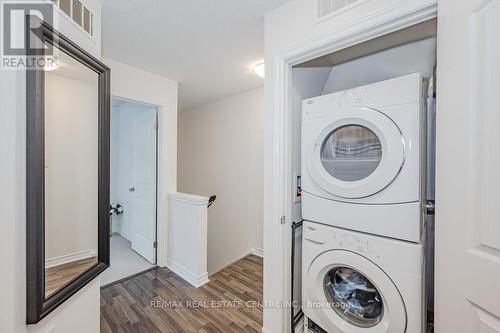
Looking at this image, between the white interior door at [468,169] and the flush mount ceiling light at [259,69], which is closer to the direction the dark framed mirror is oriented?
the white interior door

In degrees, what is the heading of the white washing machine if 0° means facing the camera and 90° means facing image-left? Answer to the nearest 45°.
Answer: approximately 45°

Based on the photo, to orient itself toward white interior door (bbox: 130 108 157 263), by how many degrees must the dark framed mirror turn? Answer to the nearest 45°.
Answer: approximately 90° to its left

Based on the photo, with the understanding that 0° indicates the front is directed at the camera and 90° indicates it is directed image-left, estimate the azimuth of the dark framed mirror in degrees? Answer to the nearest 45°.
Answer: approximately 315°

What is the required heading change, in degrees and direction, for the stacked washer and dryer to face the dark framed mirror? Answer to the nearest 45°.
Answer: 0° — it already faces it

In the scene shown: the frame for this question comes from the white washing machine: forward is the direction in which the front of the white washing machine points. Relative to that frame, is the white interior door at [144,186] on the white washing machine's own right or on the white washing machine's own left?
on the white washing machine's own right

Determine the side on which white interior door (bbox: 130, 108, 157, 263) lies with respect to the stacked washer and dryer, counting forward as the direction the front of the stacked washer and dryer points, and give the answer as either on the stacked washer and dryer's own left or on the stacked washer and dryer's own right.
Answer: on the stacked washer and dryer's own right

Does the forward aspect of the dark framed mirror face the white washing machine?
yes

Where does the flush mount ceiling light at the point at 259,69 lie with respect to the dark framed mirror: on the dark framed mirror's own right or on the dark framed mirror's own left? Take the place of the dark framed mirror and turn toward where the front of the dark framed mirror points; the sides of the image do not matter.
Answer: on the dark framed mirror's own left
